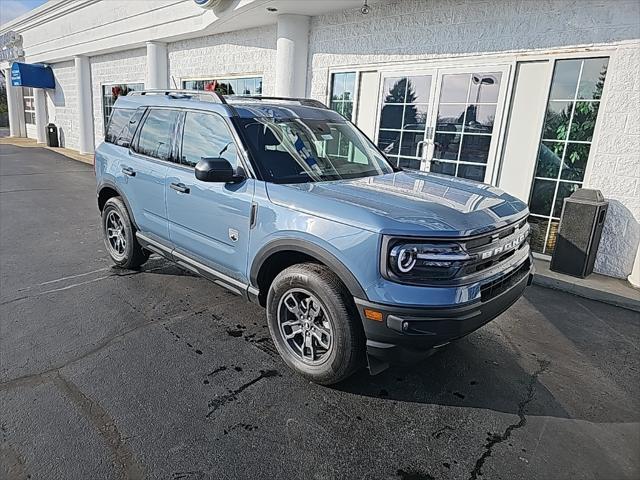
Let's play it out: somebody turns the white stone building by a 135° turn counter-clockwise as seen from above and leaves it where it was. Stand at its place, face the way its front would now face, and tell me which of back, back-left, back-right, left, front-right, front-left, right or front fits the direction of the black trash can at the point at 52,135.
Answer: back-left

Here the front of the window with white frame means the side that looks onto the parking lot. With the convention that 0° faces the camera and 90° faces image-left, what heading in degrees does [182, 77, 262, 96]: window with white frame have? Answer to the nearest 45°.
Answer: approximately 45°

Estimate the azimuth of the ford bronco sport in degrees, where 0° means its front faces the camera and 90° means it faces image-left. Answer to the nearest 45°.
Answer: approximately 315°

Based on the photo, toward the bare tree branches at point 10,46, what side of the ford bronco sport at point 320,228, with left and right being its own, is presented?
back

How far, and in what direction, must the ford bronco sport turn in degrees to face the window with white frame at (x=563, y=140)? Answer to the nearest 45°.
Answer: approximately 90° to its left

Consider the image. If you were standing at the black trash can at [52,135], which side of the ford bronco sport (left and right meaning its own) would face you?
back

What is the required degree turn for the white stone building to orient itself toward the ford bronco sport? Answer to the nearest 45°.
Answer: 0° — it already faces it

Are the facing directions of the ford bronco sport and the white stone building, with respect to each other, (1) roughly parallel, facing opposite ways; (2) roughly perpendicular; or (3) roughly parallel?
roughly perpendicular

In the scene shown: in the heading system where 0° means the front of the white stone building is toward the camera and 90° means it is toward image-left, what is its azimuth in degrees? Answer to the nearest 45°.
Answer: approximately 45°

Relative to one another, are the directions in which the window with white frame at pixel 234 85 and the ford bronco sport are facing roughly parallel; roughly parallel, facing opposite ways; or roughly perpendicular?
roughly perpendicular
